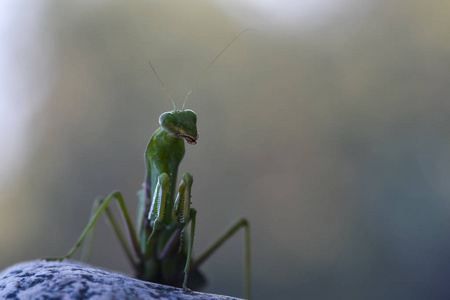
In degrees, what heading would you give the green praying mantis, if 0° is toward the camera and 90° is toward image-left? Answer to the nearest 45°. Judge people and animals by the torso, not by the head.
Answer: approximately 315°
